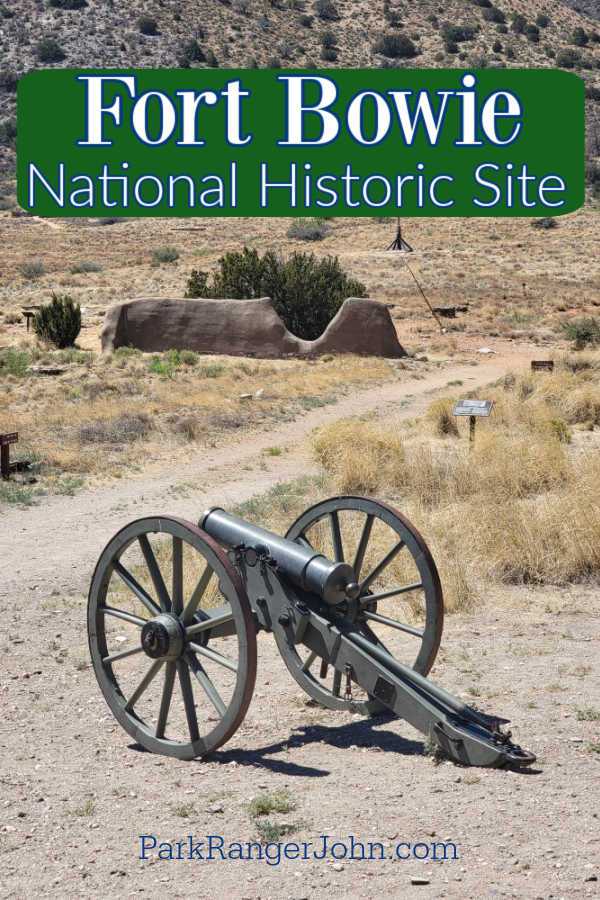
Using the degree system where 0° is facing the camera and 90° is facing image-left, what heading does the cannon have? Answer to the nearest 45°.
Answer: approximately 135°

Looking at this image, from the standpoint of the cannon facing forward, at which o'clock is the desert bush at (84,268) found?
The desert bush is roughly at 1 o'clock from the cannon.

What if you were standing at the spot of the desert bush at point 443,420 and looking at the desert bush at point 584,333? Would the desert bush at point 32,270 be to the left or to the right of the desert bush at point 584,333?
left

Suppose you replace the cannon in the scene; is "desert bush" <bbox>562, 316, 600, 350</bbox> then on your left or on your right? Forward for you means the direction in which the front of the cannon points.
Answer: on your right

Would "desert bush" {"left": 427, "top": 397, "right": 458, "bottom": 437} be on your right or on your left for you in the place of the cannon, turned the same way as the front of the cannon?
on your right

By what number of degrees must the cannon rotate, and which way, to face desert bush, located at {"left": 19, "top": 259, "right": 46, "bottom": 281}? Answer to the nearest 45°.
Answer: approximately 45° to its right

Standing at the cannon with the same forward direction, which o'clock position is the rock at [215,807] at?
The rock is roughly at 8 o'clock from the cannon.

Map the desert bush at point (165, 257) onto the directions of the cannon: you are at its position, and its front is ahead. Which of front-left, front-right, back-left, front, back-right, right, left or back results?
front-right

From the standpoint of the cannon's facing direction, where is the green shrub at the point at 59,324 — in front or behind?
in front
